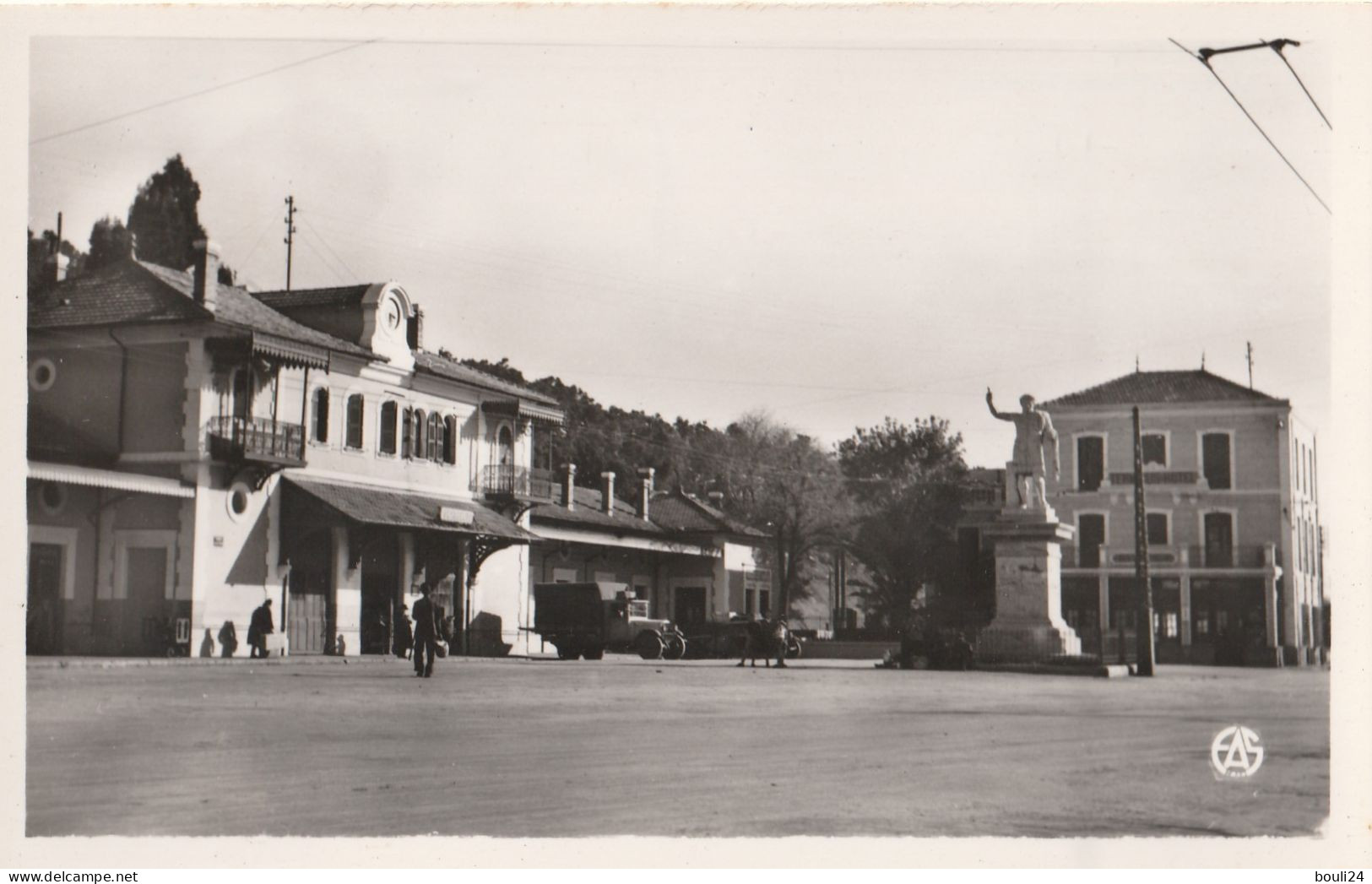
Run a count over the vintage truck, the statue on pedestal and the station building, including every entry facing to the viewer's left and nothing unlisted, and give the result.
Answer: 0

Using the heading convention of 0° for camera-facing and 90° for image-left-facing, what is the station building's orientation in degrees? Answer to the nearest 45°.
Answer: approximately 315°

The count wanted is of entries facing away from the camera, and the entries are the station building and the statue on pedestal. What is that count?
0

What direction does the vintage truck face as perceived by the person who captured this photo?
facing the viewer and to the right of the viewer

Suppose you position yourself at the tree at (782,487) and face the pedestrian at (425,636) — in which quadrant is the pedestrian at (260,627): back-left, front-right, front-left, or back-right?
front-right

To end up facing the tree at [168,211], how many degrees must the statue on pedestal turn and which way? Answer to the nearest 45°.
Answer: approximately 45° to its right

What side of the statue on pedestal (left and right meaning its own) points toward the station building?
right

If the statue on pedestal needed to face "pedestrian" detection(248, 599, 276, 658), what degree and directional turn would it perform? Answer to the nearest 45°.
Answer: approximately 45° to its right

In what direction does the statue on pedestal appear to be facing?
toward the camera

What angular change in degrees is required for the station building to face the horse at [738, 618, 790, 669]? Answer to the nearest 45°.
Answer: approximately 90° to its left
